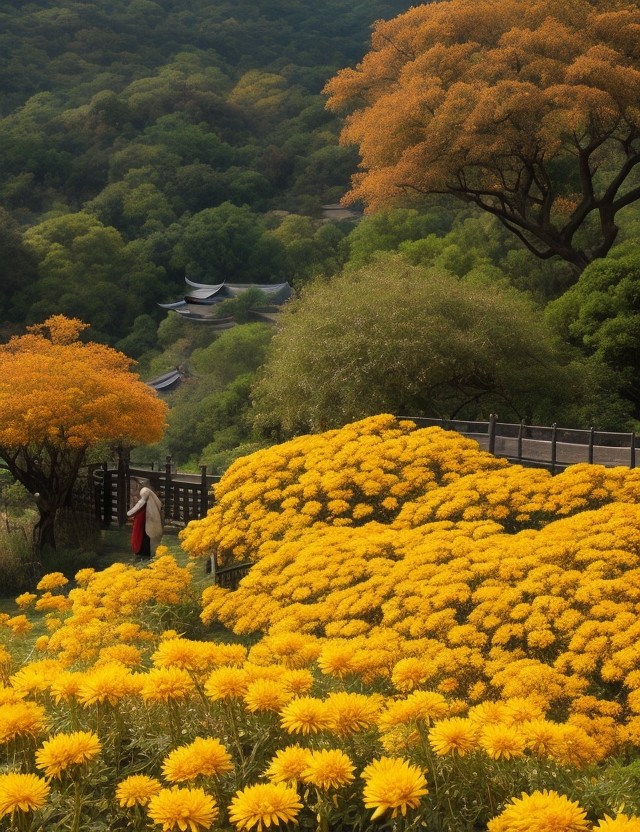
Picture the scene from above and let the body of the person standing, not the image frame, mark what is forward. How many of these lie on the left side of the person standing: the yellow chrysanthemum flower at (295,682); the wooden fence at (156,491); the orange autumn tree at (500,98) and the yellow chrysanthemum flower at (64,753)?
2

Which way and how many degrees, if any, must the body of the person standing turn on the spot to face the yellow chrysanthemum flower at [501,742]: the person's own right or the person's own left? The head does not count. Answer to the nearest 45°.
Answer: approximately 90° to the person's own left

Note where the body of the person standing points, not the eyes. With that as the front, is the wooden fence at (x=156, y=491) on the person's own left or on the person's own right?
on the person's own right

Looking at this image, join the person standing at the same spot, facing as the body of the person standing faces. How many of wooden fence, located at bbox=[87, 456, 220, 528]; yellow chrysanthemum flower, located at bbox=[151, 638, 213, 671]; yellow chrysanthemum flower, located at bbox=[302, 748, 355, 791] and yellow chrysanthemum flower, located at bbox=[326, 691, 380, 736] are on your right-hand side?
1

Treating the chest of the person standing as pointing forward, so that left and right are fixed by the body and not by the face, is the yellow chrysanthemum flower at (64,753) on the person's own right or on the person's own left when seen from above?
on the person's own left

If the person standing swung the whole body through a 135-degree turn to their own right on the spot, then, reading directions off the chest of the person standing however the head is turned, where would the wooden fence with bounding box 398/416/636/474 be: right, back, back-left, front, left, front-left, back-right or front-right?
front-right

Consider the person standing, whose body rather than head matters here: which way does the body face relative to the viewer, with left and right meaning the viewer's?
facing to the left of the viewer

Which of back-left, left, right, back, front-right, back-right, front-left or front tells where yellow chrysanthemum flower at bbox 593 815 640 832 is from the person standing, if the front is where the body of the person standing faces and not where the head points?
left

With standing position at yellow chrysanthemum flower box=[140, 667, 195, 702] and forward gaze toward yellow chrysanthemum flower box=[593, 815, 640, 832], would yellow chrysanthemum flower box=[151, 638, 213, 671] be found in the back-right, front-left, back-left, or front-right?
back-left

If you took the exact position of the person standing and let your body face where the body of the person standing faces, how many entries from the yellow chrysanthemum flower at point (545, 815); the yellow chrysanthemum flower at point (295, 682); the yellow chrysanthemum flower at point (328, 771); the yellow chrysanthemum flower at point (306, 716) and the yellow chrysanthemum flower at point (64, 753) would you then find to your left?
5

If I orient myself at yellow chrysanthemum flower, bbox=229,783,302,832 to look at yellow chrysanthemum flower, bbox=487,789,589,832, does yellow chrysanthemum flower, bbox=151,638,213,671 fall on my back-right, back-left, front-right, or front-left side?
back-left
